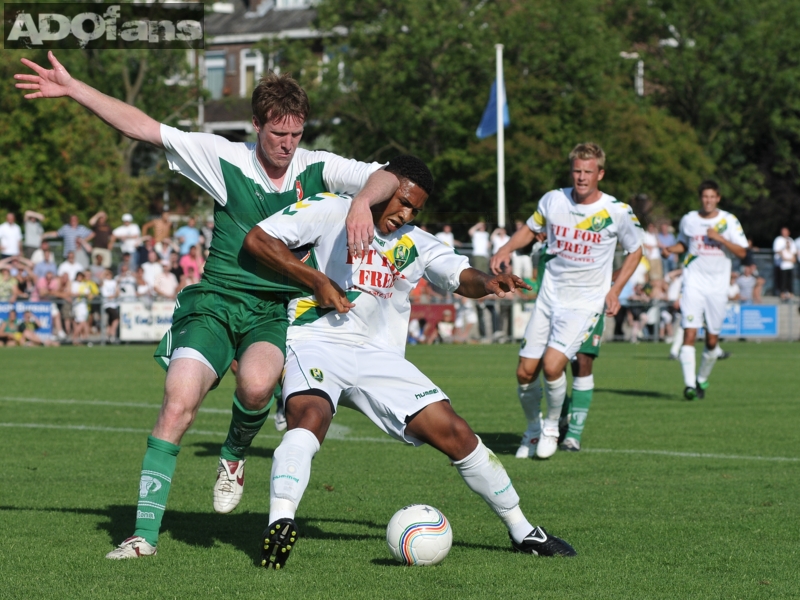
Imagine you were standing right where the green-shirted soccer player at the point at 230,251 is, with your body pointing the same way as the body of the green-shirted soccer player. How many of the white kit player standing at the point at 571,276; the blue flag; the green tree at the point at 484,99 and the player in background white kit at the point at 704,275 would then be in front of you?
0

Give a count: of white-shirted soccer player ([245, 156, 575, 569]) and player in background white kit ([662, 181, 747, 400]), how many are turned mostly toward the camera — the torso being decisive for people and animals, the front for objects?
2

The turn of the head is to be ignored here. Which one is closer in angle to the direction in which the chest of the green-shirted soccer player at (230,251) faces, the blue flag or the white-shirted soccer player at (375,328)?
the white-shirted soccer player

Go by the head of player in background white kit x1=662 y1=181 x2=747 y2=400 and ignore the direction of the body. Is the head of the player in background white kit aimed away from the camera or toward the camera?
toward the camera

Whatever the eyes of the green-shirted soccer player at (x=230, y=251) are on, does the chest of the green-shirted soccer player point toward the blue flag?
no

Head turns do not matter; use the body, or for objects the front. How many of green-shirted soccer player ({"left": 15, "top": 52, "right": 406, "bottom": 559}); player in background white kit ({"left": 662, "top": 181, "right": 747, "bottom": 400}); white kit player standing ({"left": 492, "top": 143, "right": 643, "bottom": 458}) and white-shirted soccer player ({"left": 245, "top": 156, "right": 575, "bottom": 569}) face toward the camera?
4

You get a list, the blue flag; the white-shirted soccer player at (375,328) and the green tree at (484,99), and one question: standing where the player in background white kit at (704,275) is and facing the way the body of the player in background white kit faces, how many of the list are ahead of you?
1

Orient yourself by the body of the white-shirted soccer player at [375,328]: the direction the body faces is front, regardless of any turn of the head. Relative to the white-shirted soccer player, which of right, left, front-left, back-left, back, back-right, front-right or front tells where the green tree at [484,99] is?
back

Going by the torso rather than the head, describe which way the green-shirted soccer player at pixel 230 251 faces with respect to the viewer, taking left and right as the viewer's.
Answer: facing the viewer

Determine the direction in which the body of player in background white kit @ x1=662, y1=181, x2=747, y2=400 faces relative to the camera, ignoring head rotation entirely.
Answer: toward the camera

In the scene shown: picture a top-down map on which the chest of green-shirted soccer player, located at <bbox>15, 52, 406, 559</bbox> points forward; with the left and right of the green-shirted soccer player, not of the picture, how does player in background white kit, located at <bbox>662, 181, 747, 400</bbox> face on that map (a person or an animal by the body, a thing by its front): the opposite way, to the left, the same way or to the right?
the same way

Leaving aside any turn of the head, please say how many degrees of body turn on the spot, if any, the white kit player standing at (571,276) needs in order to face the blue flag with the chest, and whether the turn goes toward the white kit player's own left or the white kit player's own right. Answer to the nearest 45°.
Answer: approximately 180°

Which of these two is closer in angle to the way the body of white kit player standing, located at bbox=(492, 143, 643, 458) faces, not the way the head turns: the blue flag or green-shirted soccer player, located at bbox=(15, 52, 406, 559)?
the green-shirted soccer player

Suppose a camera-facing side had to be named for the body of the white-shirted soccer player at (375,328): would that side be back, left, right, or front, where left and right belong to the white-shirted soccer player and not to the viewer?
front

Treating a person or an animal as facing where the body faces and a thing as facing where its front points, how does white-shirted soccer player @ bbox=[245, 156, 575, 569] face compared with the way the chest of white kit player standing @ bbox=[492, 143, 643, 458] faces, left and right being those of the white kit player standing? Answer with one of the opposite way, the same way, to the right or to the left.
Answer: the same way

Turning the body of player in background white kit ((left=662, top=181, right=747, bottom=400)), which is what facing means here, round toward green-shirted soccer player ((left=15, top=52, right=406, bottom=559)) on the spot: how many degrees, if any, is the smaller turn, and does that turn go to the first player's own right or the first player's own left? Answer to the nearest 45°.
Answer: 0° — they already face them

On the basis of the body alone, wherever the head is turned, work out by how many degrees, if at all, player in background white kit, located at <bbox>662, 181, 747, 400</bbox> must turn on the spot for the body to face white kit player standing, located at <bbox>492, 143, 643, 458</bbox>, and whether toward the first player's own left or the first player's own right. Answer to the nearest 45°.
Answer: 0° — they already face them
